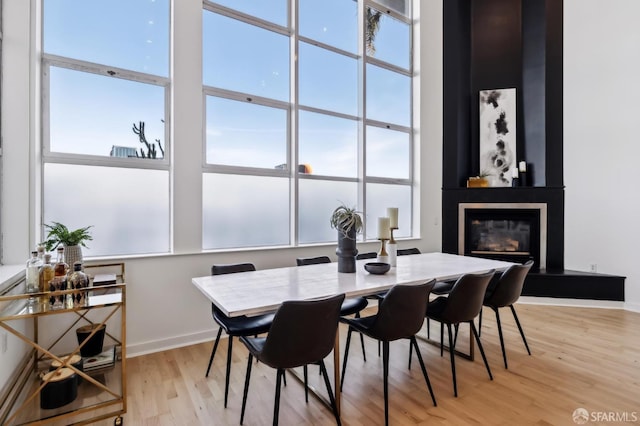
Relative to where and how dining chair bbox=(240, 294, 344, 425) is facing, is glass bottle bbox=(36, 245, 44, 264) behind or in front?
in front

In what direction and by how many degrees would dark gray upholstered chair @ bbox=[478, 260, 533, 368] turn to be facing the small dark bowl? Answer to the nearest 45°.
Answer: approximately 90° to its left

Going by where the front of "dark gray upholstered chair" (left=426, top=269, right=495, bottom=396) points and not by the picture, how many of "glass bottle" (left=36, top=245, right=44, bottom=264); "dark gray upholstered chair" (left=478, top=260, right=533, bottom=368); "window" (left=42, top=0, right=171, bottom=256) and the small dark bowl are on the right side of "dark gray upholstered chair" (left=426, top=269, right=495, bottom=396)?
1

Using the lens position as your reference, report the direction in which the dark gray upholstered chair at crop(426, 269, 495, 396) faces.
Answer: facing away from the viewer and to the left of the viewer

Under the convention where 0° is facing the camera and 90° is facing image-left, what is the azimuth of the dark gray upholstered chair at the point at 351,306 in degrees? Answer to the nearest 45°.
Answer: approximately 315°

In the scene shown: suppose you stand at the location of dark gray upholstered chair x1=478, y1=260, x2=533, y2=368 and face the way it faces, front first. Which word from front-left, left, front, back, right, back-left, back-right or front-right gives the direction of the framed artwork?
front-right

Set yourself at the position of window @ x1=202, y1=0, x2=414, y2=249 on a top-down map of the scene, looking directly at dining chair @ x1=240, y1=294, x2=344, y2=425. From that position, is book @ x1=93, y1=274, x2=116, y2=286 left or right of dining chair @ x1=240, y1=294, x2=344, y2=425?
right

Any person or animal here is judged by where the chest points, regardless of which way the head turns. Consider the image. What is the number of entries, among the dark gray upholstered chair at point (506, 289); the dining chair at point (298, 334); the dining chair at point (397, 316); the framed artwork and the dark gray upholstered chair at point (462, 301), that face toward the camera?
1

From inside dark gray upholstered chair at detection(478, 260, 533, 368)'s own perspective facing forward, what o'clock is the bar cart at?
The bar cart is roughly at 9 o'clock from the dark gray upholstered chair.

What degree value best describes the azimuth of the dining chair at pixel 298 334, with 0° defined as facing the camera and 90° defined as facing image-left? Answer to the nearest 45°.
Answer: approximately 135°

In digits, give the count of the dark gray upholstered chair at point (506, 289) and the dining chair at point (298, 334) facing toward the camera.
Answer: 0

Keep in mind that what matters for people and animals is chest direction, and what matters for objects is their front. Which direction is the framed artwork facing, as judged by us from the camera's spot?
facing the viewer

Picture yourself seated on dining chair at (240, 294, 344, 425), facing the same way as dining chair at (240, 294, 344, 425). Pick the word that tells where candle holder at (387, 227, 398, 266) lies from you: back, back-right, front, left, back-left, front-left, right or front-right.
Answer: right

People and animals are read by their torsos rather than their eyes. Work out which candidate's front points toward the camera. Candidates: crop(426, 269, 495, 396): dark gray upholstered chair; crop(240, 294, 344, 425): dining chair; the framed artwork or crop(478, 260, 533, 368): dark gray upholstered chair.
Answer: the framed artwork

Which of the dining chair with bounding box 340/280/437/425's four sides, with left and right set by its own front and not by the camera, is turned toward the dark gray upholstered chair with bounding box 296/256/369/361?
front

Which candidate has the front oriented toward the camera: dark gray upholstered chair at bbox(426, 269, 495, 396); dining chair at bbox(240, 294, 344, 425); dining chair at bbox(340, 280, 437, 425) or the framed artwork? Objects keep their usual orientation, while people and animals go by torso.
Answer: the framed artwork

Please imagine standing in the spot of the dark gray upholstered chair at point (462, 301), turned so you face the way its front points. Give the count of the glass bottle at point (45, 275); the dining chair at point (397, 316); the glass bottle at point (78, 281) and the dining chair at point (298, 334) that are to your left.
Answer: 4
